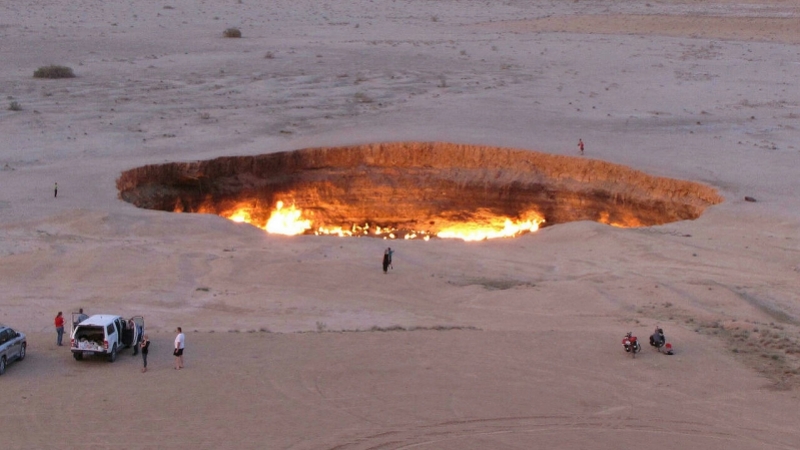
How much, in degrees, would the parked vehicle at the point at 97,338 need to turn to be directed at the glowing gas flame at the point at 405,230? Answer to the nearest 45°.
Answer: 0° — it already faces it

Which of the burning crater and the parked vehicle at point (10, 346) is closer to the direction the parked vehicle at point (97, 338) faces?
the burning crater

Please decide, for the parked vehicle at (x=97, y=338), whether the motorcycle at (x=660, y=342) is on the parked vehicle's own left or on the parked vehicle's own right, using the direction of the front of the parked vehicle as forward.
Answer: on the parked vehicle's own right

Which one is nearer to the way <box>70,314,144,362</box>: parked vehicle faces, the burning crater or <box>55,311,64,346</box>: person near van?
the burning crater

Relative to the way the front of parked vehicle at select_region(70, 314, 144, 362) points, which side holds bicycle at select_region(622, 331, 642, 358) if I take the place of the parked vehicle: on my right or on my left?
on my right

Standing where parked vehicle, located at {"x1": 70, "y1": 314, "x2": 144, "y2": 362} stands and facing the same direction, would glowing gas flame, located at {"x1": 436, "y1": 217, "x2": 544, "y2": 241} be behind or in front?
in front

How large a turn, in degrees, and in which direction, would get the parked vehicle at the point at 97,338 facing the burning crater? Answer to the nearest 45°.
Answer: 0° — it already faces it

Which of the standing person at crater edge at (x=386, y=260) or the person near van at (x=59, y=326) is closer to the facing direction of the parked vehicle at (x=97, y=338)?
the standing person at crater edge

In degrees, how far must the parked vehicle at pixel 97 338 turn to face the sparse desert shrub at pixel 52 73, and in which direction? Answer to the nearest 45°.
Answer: approximately 45° to its left

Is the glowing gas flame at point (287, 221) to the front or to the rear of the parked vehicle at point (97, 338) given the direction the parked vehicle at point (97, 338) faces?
to the front

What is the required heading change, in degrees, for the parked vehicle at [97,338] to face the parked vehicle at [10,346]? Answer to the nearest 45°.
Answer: approximately 135° to its left

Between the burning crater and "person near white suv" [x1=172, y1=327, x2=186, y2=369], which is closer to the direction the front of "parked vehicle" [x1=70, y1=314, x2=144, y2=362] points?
the burning crater

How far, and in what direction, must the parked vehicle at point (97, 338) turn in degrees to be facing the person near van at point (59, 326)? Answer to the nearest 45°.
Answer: approximately 90° to its left

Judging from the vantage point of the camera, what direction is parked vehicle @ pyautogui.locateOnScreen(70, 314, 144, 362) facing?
facing away from the viewer and to the right of the viewer
